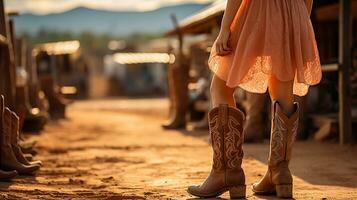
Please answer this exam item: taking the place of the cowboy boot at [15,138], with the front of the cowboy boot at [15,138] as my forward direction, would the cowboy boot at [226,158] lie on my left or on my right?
on my right

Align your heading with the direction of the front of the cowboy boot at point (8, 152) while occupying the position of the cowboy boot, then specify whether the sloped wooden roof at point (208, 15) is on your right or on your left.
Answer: on your left

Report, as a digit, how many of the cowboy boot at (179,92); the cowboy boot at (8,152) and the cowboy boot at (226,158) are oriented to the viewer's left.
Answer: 2

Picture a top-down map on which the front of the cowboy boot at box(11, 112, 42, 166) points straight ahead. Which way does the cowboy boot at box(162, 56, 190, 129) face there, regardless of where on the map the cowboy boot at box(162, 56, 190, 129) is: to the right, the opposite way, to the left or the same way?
the opposite way

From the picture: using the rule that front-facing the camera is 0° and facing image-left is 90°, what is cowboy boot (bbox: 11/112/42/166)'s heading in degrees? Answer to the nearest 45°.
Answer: approximately 270°

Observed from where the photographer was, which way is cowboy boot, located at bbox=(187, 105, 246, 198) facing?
facing to the left of the viewer

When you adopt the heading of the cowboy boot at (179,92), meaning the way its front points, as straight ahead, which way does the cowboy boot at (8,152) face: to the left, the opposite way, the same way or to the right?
the opposite way

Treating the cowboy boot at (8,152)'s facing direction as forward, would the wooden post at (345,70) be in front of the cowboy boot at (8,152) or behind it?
in front

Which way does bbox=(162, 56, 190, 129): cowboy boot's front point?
to the viewer's left

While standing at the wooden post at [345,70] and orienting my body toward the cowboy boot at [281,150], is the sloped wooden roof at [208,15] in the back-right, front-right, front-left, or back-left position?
back-right

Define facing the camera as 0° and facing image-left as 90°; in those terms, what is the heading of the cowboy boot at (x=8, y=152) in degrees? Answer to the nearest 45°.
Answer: approximately 270°
